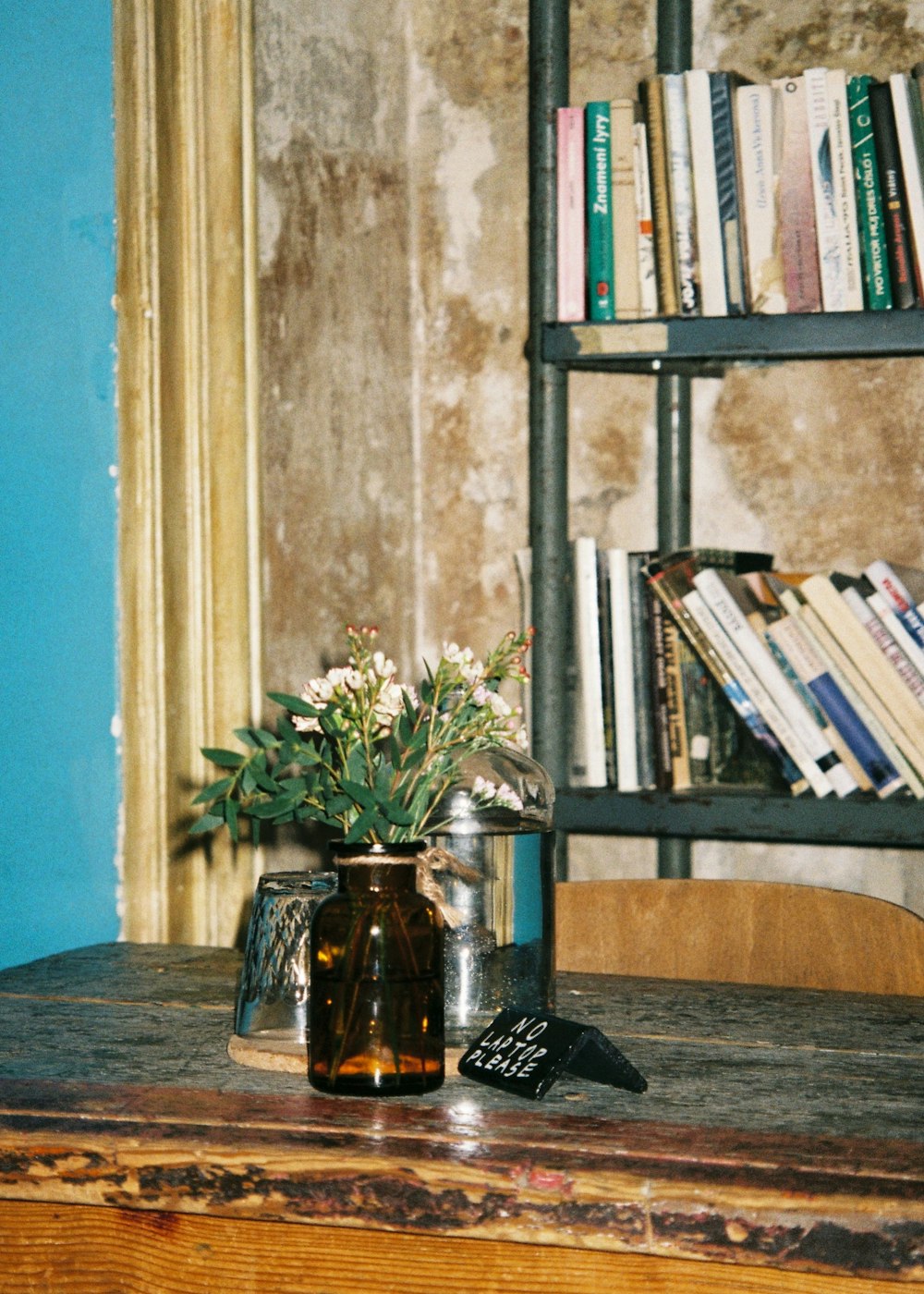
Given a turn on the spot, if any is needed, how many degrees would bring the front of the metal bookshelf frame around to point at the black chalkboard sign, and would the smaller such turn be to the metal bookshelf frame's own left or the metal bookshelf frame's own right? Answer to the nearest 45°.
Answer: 0° — it already faces it

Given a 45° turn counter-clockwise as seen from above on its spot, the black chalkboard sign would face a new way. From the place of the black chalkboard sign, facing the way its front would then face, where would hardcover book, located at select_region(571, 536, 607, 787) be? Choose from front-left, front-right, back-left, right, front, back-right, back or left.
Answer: back

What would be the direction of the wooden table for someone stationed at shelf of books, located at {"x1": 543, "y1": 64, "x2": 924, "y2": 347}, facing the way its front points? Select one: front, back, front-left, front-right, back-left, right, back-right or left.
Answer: front

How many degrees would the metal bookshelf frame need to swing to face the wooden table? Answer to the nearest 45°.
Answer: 0° — it already faces it

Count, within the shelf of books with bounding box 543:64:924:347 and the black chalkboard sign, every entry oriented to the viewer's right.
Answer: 0

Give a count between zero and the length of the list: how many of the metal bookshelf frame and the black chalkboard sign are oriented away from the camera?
0

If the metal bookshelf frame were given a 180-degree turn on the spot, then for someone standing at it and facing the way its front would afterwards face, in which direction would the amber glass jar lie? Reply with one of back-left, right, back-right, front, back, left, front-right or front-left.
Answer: back

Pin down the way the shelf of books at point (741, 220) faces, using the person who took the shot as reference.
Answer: facing the viewer

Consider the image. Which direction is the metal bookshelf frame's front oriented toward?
toward the camera
